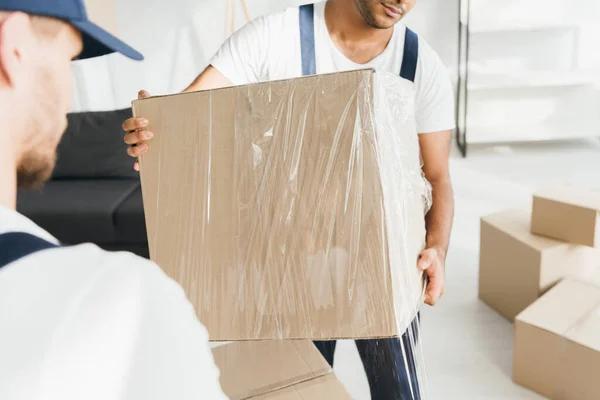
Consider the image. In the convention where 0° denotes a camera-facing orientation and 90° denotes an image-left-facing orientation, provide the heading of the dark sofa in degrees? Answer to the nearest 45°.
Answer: approximately 0°

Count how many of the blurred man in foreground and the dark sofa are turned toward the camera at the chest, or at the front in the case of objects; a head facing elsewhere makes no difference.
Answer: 1

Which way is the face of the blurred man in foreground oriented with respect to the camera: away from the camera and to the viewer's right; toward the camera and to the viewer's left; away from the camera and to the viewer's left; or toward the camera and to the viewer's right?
away from the camera and to the viewer's right

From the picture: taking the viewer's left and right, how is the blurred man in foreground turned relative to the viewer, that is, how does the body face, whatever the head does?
facing away from the viewer and to the right of the viewer

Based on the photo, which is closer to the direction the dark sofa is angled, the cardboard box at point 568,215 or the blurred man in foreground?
the blurred man in foreground
